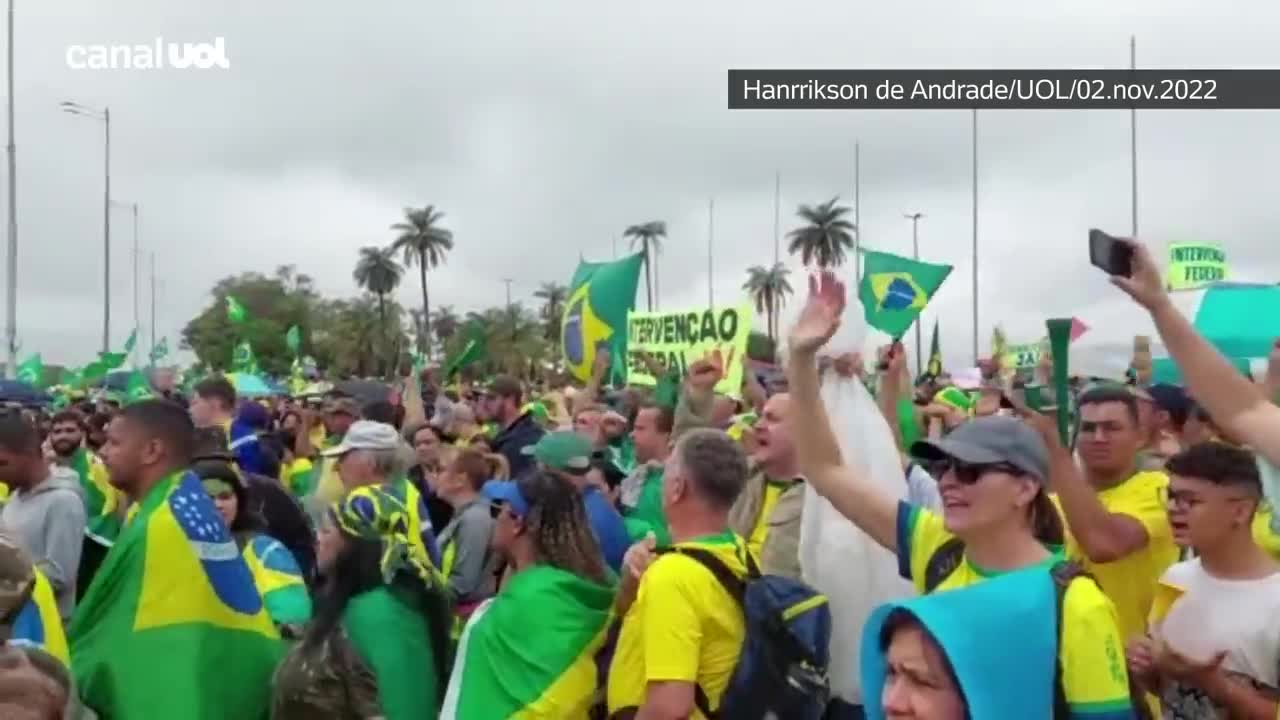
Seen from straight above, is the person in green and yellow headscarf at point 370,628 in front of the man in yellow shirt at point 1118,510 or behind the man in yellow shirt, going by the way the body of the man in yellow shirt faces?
in front

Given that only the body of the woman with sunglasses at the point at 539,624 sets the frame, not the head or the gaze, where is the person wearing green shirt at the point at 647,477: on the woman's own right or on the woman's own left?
on the woman's own right
